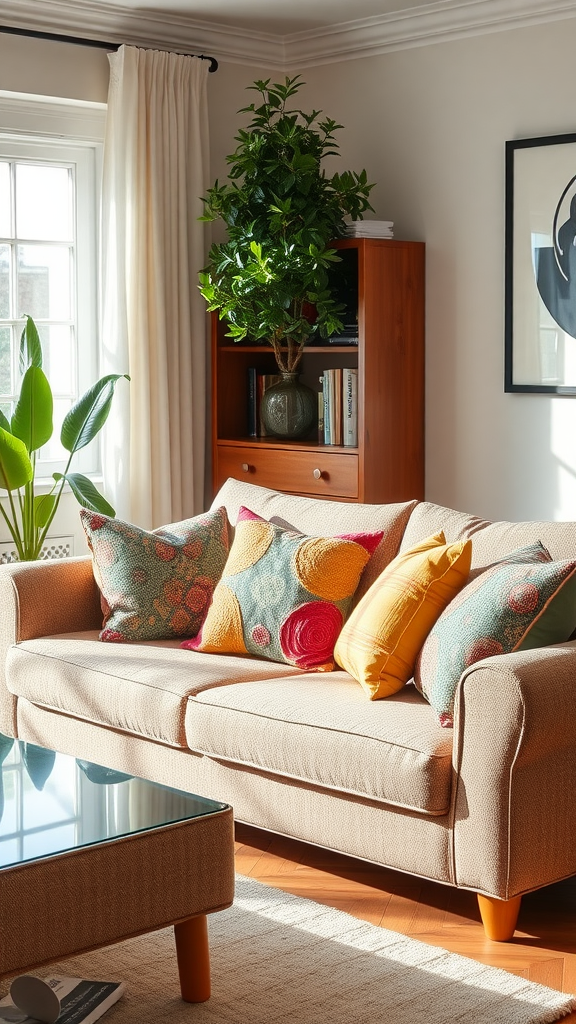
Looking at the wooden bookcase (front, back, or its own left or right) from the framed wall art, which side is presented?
left

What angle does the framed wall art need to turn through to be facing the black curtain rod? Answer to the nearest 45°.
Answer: approximately 45° to its right

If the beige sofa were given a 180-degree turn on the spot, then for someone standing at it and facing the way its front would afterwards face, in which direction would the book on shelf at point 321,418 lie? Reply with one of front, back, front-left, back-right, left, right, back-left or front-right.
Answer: front-left

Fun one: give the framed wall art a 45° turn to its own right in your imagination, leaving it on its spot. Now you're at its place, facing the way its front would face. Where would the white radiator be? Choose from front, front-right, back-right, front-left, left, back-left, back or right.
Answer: front

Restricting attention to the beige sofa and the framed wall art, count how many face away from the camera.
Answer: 0

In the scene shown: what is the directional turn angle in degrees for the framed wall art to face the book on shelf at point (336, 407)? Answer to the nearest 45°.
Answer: approximately 45° to its right

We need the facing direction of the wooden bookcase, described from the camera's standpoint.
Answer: facing the viewer and to the left of the viewer

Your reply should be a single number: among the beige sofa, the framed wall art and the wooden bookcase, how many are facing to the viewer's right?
0

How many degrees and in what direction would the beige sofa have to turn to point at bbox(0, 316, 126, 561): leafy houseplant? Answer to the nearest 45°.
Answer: approximately 90° to its right

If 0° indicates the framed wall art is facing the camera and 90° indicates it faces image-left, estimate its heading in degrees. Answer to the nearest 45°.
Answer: approximately 45°

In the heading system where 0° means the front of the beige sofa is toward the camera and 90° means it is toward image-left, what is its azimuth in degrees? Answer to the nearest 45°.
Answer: approximately 45°

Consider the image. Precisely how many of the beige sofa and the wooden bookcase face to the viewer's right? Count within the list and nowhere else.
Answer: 0

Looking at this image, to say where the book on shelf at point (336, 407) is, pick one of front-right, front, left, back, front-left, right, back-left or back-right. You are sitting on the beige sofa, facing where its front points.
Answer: back-right

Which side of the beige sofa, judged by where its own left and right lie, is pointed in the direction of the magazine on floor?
front

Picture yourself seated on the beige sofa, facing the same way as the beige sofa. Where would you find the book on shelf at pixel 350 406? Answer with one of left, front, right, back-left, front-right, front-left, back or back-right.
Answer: back-right

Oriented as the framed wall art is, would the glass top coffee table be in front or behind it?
in front

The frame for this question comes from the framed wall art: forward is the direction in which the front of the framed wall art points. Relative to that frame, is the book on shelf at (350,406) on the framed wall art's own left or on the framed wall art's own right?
on the framed wall art's own right
